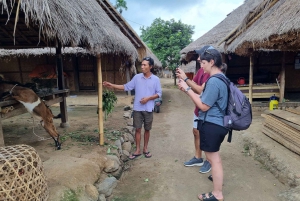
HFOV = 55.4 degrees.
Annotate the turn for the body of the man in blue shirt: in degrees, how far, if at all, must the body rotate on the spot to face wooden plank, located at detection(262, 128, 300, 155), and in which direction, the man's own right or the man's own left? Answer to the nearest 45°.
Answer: approximately 90° to the man's own left

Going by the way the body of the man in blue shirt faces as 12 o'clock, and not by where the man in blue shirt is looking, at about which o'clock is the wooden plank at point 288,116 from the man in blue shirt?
The wooden plank is roughly at 9 o'clock from the man in blue shirt.

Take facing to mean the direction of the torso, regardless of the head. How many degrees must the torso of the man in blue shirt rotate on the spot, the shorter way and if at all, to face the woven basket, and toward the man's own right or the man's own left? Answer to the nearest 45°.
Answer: approximately 45° to the man's own right

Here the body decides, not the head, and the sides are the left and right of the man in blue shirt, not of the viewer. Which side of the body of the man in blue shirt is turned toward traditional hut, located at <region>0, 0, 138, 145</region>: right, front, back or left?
right

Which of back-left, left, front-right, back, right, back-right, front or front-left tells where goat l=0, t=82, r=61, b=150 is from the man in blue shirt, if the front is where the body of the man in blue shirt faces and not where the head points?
right

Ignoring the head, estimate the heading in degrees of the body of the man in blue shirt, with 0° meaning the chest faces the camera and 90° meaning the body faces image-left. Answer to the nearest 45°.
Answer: approximately 0°
